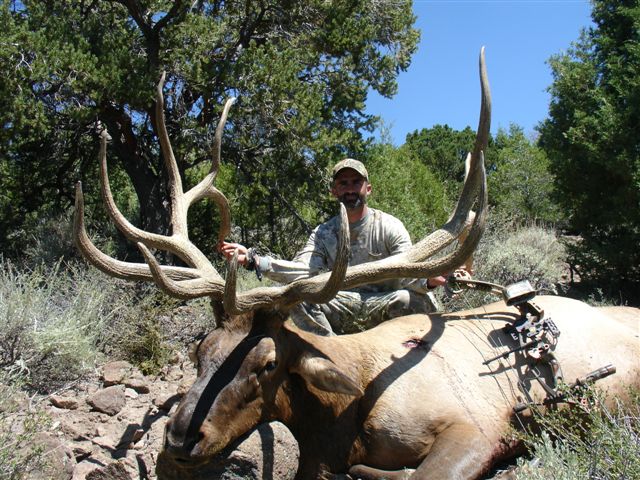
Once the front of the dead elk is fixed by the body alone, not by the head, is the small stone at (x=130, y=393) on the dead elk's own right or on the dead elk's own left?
on the dead elk's own right

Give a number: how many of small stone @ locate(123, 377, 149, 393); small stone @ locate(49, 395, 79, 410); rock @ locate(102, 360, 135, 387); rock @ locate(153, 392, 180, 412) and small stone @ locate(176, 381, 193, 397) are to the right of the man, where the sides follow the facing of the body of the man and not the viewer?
5

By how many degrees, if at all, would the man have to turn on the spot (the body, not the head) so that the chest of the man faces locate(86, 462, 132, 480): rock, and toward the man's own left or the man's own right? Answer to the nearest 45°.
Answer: approximately 45° to the man's own right

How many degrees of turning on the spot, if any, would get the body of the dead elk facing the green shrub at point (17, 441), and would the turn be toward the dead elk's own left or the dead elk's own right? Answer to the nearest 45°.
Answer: approximately 45° to the dead elk's own right

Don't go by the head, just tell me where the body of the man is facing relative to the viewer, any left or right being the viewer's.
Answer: facing the viewer

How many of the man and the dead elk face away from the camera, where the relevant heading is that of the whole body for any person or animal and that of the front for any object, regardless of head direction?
0

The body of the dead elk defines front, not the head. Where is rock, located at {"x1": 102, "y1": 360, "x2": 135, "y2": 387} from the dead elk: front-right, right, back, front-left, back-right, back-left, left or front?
right

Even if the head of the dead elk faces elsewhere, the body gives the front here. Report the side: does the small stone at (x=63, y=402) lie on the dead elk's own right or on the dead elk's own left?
on the dead elk's own right

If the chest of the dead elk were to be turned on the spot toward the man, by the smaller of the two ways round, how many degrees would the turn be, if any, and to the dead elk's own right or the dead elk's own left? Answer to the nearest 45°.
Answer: approximately 135° to the dead elk's own right

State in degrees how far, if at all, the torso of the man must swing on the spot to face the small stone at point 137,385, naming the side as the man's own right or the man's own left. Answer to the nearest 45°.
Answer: approximately 90° to the man's own right

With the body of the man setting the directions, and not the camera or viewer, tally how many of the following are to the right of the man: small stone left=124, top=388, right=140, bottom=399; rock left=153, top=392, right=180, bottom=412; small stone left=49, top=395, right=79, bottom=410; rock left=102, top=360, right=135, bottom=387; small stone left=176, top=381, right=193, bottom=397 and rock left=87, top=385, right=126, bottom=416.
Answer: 6

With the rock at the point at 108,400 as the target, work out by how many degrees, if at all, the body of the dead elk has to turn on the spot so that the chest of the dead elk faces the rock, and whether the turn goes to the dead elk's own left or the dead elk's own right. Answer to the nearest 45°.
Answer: approximately 90° to the dead elk's own right

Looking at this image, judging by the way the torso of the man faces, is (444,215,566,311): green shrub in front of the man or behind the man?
behind

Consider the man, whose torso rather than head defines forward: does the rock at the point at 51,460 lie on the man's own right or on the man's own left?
on the man's own right
